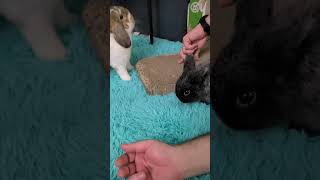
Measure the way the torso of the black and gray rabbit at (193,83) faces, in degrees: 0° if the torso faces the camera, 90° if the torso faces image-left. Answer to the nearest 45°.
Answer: approximately 90°
